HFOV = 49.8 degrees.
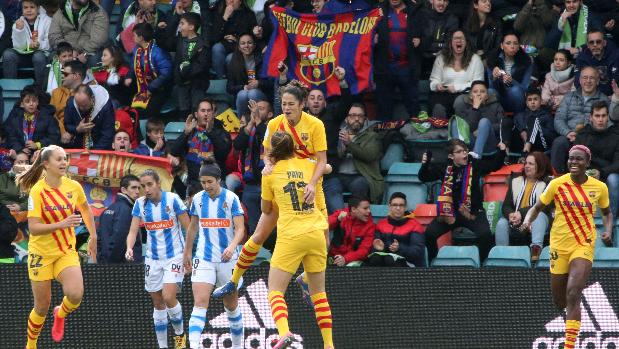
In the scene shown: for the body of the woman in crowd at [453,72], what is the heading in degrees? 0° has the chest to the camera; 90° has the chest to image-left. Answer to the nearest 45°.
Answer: approximately 0°

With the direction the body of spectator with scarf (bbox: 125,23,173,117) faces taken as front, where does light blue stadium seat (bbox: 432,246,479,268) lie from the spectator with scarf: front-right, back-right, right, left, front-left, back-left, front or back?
left

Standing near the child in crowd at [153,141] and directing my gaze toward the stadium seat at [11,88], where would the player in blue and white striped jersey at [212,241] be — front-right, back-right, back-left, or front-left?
back-left

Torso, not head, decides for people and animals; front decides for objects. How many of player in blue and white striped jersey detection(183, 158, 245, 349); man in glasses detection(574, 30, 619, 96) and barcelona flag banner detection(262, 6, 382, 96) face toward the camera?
3

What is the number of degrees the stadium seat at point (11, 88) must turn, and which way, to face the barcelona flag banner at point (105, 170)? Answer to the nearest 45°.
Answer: approximately 45° to its left

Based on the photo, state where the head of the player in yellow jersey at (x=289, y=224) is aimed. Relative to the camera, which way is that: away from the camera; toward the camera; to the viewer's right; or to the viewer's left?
away from the camera

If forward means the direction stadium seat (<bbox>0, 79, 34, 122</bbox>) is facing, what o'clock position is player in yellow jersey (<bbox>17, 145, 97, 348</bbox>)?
The player in yellow jersey is roughly at 12 o'clock from the stadium seat.

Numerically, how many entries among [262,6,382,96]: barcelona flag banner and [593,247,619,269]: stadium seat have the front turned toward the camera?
2
